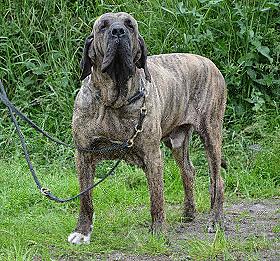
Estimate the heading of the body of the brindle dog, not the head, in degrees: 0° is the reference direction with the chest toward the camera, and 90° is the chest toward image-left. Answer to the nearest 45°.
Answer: approximately 45°
